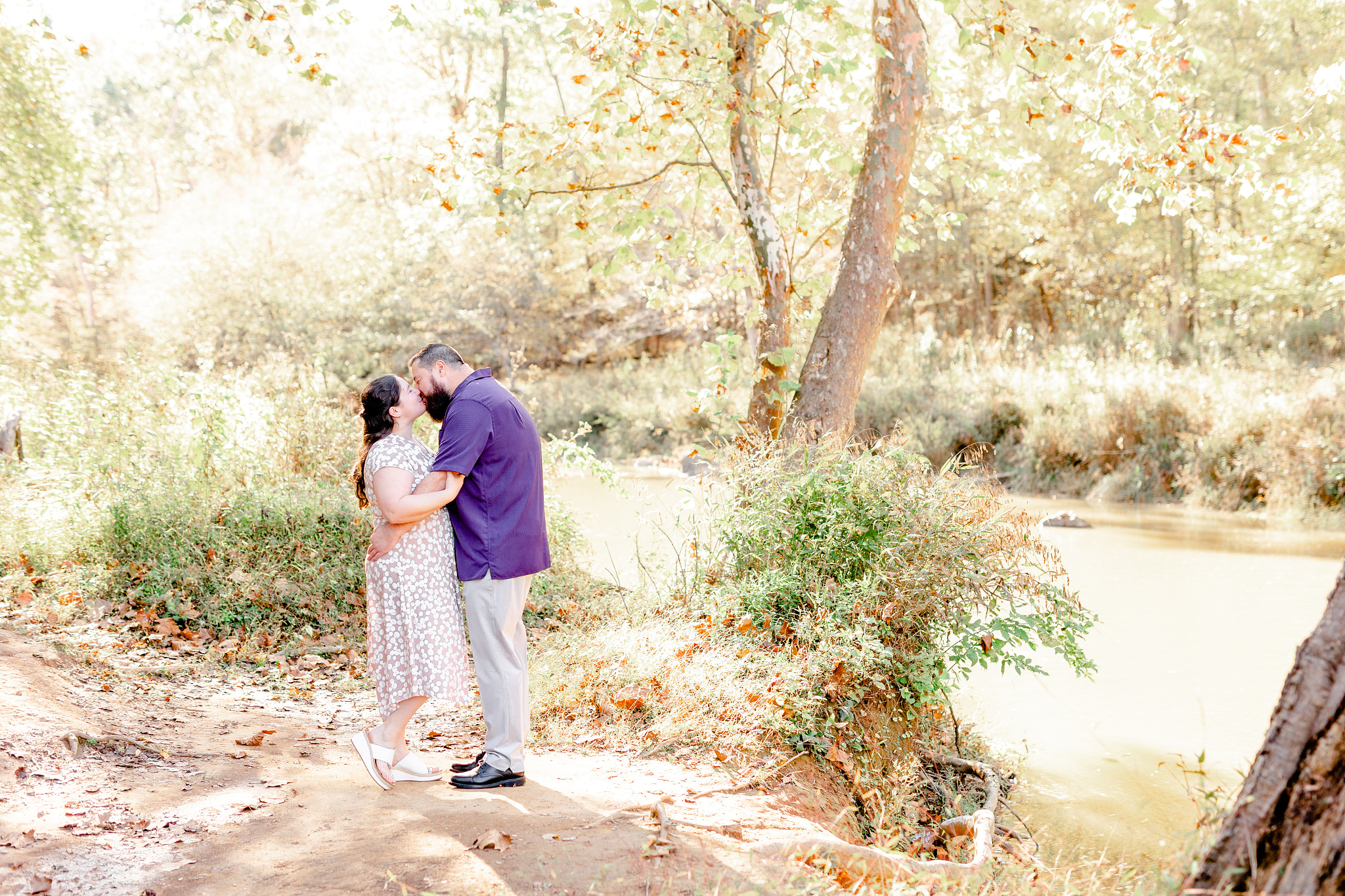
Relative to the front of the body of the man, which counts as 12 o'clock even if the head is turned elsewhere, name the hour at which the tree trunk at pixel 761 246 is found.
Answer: The tree trunk is roughly at 4 o'clock from the man.

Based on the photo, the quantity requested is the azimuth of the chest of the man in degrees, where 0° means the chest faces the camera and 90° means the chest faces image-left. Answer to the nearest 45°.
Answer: approximately 90°

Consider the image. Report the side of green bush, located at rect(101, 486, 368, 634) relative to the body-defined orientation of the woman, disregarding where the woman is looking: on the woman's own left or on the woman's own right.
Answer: on the woman's own left

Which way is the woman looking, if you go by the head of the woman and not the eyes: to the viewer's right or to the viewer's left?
to the viewer's right

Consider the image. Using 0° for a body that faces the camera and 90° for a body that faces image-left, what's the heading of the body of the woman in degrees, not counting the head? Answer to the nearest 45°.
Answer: approximately 270°

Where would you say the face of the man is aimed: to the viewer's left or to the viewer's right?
to the viewer's left

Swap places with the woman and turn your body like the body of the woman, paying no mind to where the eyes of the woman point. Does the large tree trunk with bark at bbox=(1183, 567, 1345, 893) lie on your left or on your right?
on your right

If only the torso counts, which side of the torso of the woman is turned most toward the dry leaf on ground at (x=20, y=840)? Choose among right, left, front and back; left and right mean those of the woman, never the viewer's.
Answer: back

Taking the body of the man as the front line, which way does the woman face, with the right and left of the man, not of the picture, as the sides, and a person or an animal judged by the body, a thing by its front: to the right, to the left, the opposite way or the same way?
the opposite way

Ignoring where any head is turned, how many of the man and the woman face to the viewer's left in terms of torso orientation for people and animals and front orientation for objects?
1
